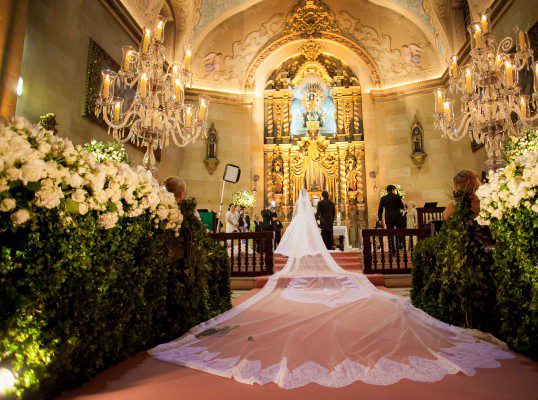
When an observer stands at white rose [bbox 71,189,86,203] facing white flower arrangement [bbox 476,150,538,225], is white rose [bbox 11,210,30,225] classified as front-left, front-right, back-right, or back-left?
back-right

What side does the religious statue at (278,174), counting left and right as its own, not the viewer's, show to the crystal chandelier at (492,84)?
front

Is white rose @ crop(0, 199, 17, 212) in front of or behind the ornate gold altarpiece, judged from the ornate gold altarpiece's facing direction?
in front

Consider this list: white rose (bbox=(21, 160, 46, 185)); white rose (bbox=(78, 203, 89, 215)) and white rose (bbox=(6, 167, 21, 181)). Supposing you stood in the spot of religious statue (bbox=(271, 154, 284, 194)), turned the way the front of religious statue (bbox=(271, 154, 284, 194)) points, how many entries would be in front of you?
3

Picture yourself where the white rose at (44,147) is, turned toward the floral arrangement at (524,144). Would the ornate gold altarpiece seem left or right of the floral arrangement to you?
left

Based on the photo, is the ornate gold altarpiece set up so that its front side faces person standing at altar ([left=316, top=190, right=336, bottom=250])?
yes

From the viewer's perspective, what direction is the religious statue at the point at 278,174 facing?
toward the camera

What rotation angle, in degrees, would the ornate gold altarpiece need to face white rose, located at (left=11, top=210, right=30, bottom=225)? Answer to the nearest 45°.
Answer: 0° — it already faces it

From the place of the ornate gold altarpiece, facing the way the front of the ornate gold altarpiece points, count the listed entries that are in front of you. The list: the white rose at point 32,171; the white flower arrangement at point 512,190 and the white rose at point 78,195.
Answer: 3

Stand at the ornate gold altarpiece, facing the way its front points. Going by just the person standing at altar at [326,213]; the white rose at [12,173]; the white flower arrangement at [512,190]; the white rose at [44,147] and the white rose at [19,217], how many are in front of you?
5

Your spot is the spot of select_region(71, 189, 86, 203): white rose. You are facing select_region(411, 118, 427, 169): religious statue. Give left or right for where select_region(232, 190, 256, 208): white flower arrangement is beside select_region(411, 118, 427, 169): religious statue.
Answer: left

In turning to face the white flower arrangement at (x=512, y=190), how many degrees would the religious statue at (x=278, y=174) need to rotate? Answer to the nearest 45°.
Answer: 0° — it already faces it

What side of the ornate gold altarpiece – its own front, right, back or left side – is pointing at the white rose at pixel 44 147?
front

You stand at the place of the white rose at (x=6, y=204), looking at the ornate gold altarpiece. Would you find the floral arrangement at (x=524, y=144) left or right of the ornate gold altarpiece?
right

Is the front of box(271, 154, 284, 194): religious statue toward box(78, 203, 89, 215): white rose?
yes

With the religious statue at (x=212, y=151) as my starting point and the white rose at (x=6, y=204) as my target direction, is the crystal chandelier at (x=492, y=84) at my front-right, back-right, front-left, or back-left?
front-left

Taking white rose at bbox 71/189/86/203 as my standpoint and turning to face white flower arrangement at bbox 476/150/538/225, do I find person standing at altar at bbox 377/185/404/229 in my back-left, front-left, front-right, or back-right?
front-left
